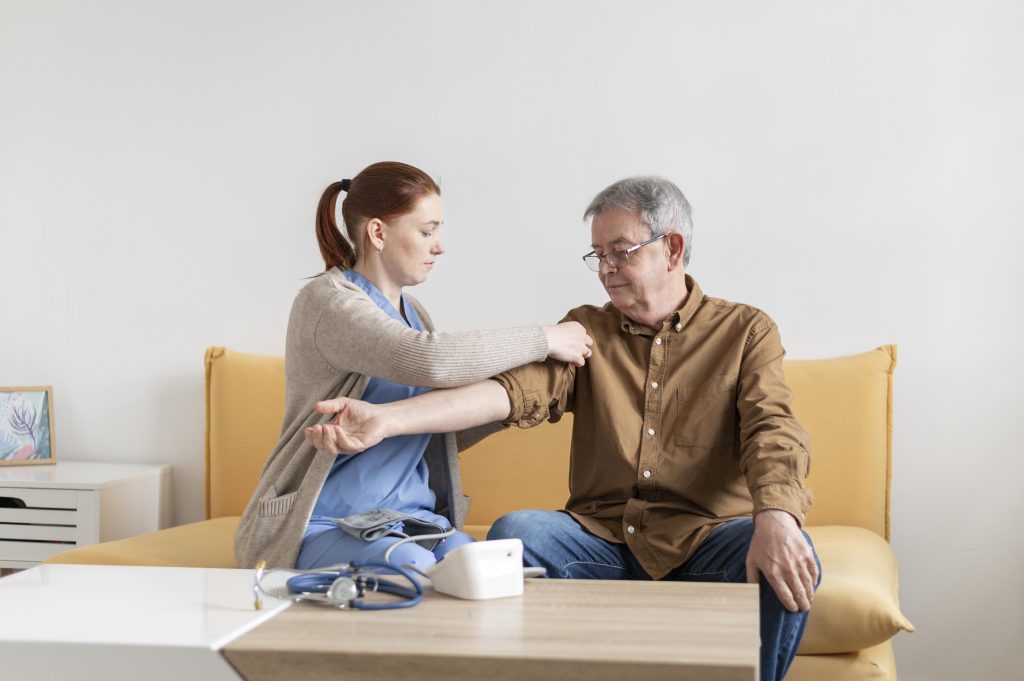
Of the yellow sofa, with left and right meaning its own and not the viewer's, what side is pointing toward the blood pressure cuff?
front

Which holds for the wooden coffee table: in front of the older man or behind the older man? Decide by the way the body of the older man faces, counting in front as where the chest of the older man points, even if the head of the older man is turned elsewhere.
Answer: in front

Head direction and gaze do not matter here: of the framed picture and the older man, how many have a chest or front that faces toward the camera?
2

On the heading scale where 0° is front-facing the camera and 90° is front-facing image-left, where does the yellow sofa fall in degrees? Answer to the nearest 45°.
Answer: approximately 0°

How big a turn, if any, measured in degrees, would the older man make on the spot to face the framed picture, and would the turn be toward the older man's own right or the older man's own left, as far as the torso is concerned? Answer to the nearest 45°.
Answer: approximately 135° to the older man's own right

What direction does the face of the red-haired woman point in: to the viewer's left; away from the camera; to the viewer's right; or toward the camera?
to the viewer's right

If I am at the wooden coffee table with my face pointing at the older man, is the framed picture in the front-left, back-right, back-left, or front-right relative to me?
front-left

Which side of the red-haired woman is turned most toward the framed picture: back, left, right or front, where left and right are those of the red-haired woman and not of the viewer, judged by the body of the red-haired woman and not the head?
back

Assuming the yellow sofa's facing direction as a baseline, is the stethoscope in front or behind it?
in front

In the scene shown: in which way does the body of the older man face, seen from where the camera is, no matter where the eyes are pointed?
toward the camera

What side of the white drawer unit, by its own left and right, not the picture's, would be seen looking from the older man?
left

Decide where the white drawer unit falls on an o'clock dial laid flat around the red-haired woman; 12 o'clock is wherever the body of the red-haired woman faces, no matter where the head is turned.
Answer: The white drawer unit is roughly at 6 o'clock from the red-haired woman.

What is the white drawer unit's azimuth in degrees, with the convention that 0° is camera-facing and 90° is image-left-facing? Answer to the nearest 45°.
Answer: approximately 45°

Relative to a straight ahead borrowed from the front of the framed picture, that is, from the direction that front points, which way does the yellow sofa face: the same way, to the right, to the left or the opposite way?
the same way

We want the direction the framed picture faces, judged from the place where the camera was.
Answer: facing the viewer

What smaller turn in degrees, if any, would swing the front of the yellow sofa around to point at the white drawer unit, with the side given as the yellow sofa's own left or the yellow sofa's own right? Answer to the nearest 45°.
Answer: approximately 90° to the yellow sofa's own right

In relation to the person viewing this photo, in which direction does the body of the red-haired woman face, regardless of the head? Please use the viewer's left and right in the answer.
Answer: facing the viewer and to the right of the viewer
